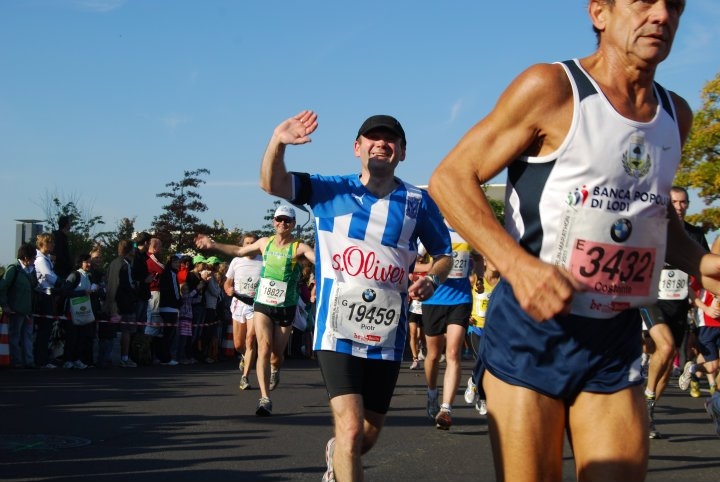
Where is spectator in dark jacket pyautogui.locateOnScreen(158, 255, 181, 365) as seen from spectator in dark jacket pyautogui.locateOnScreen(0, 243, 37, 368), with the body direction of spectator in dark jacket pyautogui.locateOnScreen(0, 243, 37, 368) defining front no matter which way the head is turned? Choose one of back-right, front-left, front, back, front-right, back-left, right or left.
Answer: left

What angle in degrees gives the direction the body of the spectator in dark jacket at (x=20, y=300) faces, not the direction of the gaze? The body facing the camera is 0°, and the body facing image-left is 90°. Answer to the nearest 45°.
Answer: approximately 315°

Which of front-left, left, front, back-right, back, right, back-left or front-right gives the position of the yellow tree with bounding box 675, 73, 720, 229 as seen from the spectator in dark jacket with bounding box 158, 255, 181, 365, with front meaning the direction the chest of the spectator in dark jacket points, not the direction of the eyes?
front-left

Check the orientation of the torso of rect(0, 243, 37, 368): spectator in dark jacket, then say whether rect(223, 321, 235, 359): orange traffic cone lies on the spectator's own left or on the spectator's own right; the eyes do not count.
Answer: on the spectator's own left

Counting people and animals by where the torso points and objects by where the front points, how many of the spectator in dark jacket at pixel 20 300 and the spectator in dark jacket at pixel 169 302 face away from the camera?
0

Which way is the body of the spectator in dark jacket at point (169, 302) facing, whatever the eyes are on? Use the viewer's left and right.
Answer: facing to the right of the viewer

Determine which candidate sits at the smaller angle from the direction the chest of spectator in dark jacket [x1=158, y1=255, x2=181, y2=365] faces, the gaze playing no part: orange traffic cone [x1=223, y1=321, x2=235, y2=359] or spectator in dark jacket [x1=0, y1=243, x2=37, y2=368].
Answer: the orange traffic cone

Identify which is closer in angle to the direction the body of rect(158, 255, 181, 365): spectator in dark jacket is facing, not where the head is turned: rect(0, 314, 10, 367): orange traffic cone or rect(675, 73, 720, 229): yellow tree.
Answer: the yellow tree

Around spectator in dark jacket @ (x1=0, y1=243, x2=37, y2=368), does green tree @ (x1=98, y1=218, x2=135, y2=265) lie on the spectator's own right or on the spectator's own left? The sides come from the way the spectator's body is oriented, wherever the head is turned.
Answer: on the spectator's own left
